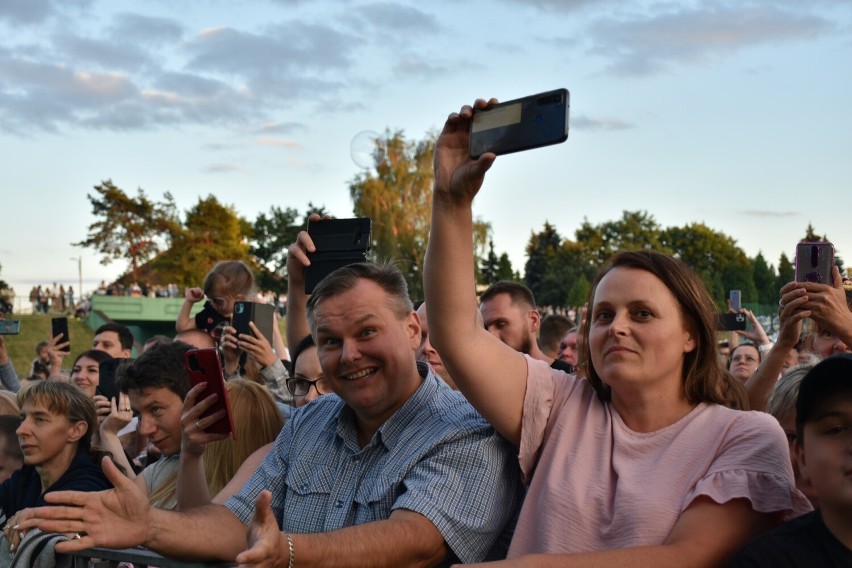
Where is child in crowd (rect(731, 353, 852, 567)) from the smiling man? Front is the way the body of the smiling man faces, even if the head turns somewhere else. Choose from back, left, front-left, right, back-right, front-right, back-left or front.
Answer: left

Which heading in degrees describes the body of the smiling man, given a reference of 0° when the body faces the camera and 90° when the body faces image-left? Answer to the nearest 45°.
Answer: approximately 45°

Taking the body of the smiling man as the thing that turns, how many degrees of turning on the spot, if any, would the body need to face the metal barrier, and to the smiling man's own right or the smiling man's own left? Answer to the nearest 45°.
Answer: approximately 45° to the smiling man's own right

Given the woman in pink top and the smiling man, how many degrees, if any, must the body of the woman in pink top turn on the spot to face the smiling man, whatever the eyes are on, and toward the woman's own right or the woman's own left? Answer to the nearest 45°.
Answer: approximately 45° to the woman's own right

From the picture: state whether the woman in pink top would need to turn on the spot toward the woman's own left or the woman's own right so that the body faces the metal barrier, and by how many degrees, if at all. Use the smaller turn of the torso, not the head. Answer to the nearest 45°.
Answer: approximately 45° to the woman's own right

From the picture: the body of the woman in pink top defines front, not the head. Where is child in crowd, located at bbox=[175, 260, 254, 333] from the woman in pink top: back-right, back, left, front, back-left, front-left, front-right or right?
right

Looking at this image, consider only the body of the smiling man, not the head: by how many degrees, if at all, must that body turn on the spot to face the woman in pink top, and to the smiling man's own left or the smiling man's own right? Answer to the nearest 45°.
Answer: approximately 90° to the smiling man's own left

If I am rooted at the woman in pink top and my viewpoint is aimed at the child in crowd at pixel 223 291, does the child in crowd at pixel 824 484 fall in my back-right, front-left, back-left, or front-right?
back-right

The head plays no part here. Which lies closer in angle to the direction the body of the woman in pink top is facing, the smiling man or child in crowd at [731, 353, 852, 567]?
the smiling man

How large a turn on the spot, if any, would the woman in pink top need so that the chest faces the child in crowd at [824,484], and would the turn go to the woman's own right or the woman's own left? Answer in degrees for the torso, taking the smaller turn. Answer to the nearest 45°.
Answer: approximately 90° to the woman's own left

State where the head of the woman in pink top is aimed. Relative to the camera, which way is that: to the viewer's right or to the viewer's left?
to the viewer's left
